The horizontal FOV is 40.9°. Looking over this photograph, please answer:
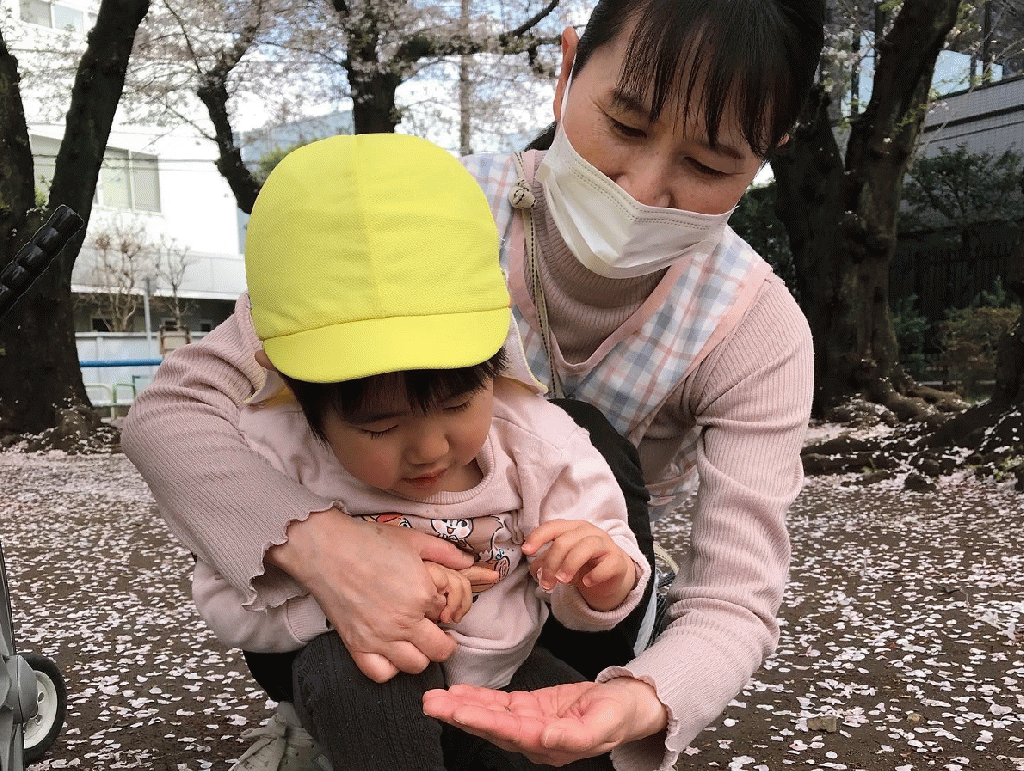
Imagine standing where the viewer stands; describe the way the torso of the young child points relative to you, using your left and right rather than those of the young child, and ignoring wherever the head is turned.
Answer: facing the viewer

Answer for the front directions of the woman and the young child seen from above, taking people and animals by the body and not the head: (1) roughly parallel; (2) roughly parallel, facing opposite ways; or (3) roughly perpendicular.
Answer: roughly parallel

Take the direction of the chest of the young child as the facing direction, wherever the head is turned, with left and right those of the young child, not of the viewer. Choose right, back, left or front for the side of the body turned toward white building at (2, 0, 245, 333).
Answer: back

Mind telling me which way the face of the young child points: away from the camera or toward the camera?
toward the camera

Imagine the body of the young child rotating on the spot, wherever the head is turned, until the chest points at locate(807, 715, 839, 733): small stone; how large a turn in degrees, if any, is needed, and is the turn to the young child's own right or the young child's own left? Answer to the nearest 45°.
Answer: approximately 135° to the young child's own left

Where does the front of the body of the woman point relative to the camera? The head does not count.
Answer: toward the camera

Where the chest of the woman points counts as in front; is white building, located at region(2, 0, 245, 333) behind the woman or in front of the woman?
behind
